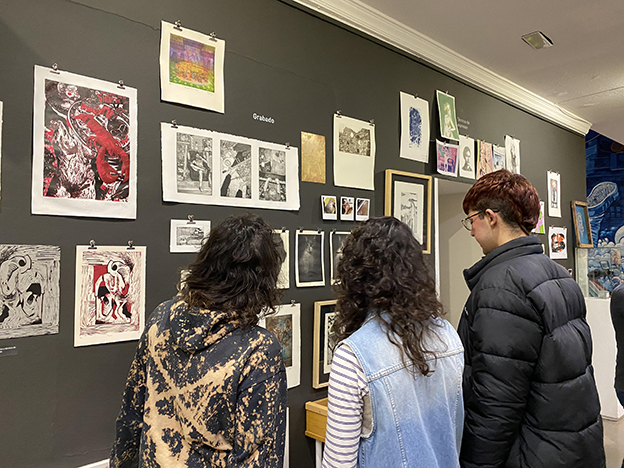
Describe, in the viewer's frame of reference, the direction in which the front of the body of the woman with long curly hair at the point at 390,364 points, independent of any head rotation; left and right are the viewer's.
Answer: facing away from the viewer and to the left of the viewer

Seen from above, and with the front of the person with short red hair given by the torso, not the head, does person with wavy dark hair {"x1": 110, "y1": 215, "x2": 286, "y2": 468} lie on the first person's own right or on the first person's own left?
on the first person's own left

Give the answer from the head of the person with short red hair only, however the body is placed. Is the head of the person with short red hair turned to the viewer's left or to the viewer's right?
to the viewer's left

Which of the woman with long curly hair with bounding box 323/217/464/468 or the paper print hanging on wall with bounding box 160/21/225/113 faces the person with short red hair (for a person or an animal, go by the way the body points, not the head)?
the paper print hanging on wall

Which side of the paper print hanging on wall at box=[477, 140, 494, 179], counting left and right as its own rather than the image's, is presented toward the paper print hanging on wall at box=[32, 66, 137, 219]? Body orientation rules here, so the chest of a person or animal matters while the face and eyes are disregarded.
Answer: right

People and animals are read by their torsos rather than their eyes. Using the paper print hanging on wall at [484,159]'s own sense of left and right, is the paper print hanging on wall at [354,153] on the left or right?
on its right

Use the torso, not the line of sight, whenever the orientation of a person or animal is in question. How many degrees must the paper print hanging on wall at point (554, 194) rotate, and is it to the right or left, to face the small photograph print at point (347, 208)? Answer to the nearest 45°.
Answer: approximately 45° to its right

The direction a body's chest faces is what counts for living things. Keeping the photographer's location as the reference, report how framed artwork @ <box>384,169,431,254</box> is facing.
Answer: facing the viewer and to the right of the viewer
